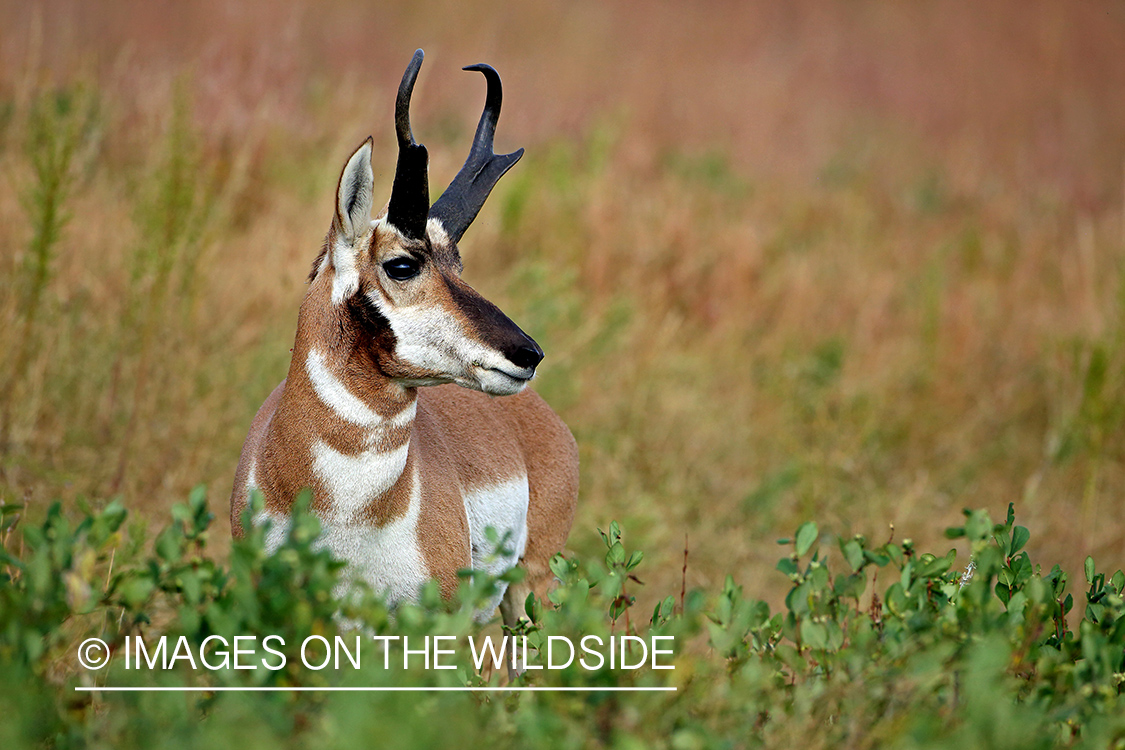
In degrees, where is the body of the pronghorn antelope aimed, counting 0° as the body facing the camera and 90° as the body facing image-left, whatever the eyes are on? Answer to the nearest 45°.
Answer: approximately 45°
